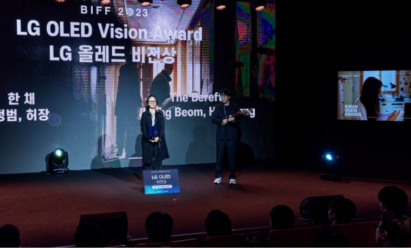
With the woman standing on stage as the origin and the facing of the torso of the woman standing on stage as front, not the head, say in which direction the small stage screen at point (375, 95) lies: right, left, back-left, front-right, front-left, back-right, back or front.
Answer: left

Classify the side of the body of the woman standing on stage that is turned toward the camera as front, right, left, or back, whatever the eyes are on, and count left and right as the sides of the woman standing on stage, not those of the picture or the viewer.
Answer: front

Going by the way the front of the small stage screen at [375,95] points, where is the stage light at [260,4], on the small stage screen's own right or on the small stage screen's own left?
on the small stage screen's own right

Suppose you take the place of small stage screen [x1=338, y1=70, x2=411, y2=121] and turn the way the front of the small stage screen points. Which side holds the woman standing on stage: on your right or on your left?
on your right

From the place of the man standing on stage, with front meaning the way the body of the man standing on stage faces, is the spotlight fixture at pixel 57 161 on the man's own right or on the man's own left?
on the man's own right

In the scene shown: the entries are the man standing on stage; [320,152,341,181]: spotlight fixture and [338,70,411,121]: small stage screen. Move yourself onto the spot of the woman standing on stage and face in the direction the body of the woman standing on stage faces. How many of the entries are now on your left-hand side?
3

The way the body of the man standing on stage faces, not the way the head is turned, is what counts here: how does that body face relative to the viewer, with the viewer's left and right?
facing the viewer

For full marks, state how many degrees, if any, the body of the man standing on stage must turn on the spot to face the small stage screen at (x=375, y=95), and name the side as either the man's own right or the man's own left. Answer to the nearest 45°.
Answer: approximately 90° to the man's own left

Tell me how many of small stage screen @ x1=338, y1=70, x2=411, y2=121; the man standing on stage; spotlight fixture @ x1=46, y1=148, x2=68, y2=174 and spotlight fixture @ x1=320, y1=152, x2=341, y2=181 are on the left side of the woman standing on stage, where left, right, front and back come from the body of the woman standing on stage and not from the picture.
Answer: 3

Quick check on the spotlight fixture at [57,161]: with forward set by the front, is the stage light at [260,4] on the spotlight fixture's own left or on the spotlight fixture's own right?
on the spotlight fixture's own left

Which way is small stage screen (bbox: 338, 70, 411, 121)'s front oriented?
toward the camera

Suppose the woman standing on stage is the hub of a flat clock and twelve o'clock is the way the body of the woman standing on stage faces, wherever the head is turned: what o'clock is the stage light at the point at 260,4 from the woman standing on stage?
The stage light is roughly at 8 o'clock from the woman standing on stage.

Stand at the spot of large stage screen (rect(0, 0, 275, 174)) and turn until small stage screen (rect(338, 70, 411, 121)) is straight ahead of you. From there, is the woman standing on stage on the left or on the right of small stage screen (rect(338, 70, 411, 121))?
right

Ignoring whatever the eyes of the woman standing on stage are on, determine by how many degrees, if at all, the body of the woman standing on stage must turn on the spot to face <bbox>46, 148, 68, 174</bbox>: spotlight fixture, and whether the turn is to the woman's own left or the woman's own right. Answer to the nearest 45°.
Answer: approximately 135° to the woman's own right
